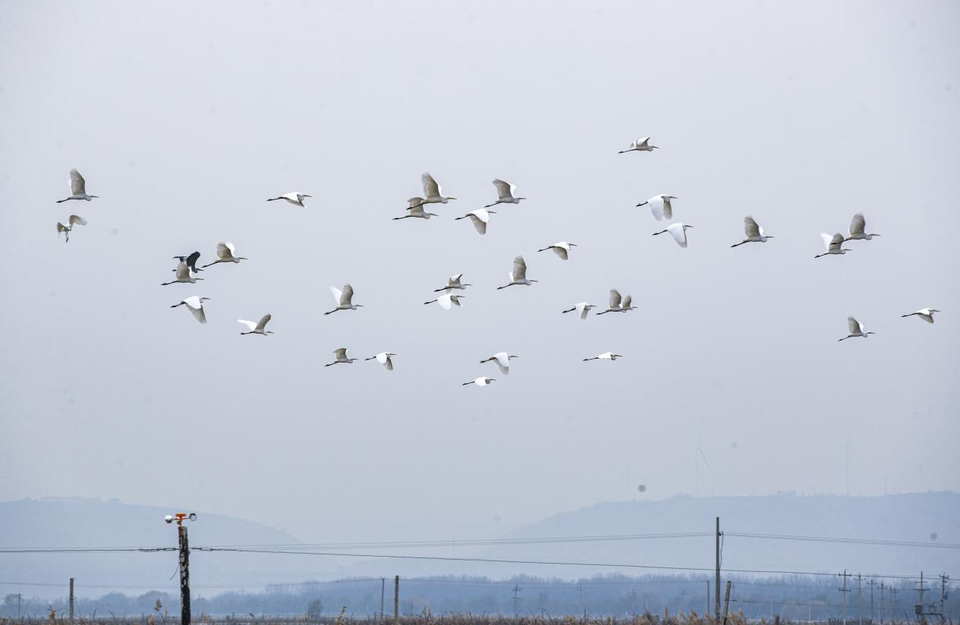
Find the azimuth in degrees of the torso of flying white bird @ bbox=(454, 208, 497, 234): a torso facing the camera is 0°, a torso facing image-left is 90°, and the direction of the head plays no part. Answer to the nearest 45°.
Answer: approximately 270°

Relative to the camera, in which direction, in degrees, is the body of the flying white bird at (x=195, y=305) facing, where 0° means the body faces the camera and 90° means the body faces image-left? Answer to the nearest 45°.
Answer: approximately 270°

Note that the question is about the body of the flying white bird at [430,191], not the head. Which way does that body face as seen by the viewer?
to the viewer's right

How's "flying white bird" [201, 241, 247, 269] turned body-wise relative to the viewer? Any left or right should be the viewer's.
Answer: facing to the right of the viewer

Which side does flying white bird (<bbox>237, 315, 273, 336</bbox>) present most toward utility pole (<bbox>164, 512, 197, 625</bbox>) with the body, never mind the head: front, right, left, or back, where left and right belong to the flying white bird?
right

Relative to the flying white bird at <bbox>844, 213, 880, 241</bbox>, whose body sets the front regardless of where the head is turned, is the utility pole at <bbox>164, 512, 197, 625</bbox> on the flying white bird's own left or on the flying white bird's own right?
on the flying white bird's own right

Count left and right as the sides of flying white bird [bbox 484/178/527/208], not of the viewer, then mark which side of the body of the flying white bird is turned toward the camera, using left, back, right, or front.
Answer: right

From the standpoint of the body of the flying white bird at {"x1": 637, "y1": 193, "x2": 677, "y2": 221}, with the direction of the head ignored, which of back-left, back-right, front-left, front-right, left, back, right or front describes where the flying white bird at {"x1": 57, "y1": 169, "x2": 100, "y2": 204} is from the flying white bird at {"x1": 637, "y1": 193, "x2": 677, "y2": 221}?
back

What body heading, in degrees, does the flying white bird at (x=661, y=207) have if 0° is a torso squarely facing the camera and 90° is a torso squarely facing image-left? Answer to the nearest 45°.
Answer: approximately 270°

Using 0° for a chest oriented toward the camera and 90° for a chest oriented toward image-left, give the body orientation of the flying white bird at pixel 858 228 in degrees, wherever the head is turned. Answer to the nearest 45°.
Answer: approximately 270°
